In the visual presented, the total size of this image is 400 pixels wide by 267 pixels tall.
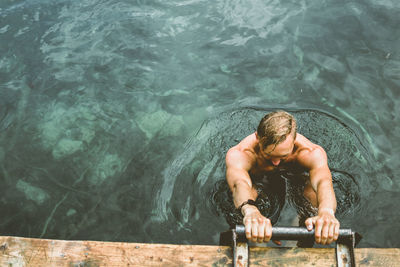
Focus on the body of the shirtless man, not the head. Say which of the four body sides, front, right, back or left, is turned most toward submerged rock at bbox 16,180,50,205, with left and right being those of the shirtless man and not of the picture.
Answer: right

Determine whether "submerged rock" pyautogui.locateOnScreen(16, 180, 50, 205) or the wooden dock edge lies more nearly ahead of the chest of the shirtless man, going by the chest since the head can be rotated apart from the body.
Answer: the wooden dock edge

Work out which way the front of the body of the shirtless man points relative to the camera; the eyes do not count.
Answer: toward the camera

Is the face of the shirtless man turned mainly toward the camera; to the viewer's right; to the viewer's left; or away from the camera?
toward the camera

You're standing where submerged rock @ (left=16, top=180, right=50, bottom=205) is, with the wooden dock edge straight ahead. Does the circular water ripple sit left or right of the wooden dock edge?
left
